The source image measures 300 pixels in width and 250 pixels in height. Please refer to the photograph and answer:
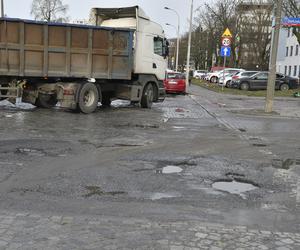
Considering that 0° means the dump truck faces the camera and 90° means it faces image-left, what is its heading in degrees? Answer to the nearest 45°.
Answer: approximately 225°

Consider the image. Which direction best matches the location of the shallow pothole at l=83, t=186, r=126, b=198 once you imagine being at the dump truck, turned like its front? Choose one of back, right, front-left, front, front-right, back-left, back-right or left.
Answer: back-right

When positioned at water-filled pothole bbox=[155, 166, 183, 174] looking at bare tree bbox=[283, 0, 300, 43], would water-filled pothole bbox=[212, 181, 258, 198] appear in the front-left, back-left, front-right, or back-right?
back-right

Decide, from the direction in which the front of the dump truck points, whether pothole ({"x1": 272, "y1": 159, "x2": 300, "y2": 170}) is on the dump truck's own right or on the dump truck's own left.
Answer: on the dump truck's own right

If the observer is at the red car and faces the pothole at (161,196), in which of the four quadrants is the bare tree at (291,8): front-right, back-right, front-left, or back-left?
back-left
